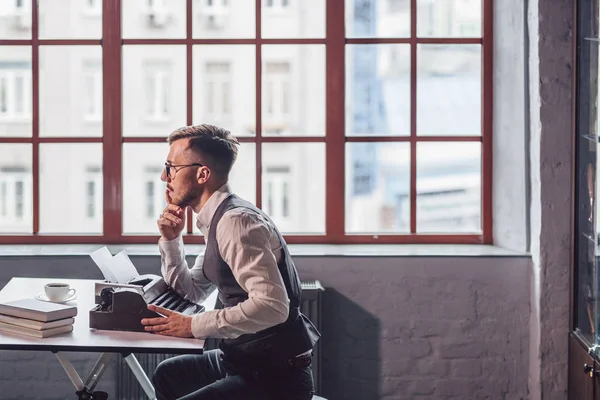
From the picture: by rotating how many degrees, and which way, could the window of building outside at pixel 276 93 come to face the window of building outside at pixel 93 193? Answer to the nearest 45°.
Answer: approximately 90° to its right

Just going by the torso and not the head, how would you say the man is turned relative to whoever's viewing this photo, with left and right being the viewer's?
facing to the left of the viewer

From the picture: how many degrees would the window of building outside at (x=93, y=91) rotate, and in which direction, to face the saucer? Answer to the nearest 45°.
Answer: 0° — it already faces it

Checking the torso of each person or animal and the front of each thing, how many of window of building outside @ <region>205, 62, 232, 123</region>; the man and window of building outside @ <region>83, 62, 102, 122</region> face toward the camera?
2

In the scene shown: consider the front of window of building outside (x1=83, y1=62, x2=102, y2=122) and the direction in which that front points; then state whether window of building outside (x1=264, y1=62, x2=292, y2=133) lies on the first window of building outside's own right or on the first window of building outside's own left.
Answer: on the first window of building outside's own left

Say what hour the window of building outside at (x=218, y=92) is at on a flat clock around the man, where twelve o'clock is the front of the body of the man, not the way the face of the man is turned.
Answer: The window of building outside is roughly at 3 o'clock from the man.
